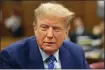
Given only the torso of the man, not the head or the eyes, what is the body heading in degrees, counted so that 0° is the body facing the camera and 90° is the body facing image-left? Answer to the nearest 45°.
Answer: approximately 0°

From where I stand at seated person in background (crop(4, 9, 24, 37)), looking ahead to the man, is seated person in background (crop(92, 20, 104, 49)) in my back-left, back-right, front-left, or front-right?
front-left

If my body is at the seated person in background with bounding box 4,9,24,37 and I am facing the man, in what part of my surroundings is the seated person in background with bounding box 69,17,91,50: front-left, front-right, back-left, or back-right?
front-left

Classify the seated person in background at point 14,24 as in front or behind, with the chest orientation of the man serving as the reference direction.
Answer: behind

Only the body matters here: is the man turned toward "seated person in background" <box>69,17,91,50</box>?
no

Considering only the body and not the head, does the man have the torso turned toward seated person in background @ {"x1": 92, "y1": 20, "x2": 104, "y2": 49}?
no

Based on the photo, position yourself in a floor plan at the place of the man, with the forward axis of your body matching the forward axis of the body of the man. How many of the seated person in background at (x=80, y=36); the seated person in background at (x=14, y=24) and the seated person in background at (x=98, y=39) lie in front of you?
0
